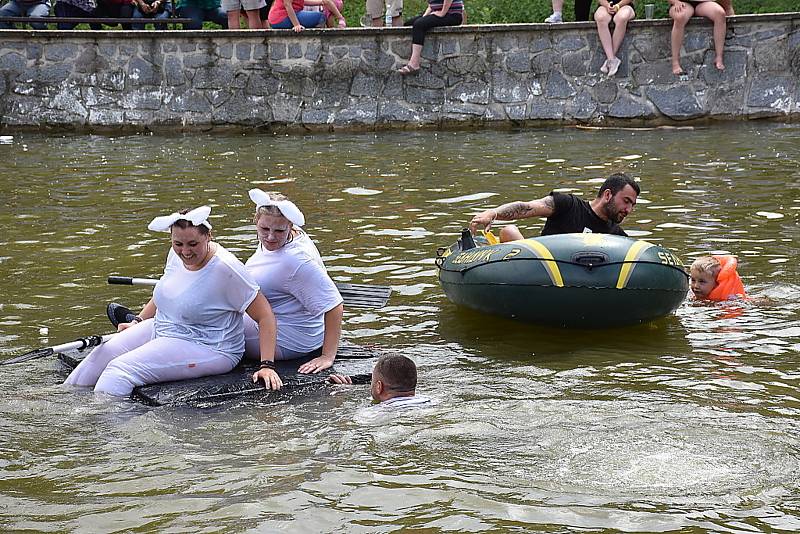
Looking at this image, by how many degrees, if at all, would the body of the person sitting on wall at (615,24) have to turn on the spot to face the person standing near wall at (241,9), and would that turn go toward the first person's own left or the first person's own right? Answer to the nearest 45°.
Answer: approximately 90° to the first person's own right

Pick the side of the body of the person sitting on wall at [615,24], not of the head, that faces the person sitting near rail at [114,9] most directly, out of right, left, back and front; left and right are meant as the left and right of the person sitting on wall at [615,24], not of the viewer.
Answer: right

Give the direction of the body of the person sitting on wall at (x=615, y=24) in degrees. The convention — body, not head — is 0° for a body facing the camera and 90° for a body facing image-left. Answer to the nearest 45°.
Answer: approximately 0°

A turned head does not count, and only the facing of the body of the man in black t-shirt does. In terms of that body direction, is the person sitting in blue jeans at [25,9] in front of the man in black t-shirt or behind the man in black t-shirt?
behind

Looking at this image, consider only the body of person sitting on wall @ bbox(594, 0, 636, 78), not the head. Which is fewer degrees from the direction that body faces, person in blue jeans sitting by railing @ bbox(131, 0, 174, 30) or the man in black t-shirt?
the man in black t-shirt

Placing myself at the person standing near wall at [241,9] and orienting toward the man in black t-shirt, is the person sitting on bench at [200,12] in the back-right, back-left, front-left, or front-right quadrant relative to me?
back-right

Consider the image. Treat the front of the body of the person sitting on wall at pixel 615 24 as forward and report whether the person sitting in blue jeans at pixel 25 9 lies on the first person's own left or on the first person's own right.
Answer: on the first person's own right

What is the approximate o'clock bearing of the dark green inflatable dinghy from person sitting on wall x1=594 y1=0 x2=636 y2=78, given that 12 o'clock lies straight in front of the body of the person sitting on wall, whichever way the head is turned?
The dark green inflatable dinghy is roughly at 12 o'clock from the person sitting on wall.

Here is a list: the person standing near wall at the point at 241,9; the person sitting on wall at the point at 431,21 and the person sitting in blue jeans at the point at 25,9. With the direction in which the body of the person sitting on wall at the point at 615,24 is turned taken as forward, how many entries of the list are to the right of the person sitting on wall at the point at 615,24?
3

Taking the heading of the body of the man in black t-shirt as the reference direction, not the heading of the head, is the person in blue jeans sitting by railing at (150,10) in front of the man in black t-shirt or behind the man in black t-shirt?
behind
